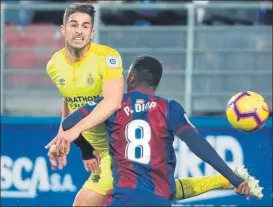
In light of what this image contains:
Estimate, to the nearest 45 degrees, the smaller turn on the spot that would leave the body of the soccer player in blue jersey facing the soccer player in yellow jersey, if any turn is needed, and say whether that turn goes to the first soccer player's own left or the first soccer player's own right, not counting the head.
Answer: approximately 45° to the first soccer player's own left

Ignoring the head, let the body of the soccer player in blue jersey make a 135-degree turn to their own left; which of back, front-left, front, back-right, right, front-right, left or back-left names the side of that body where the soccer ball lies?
back

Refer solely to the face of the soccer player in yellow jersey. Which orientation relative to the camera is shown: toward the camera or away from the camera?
toward the camera

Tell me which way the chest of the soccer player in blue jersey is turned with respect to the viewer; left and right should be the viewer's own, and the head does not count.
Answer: facing away from the viewer
